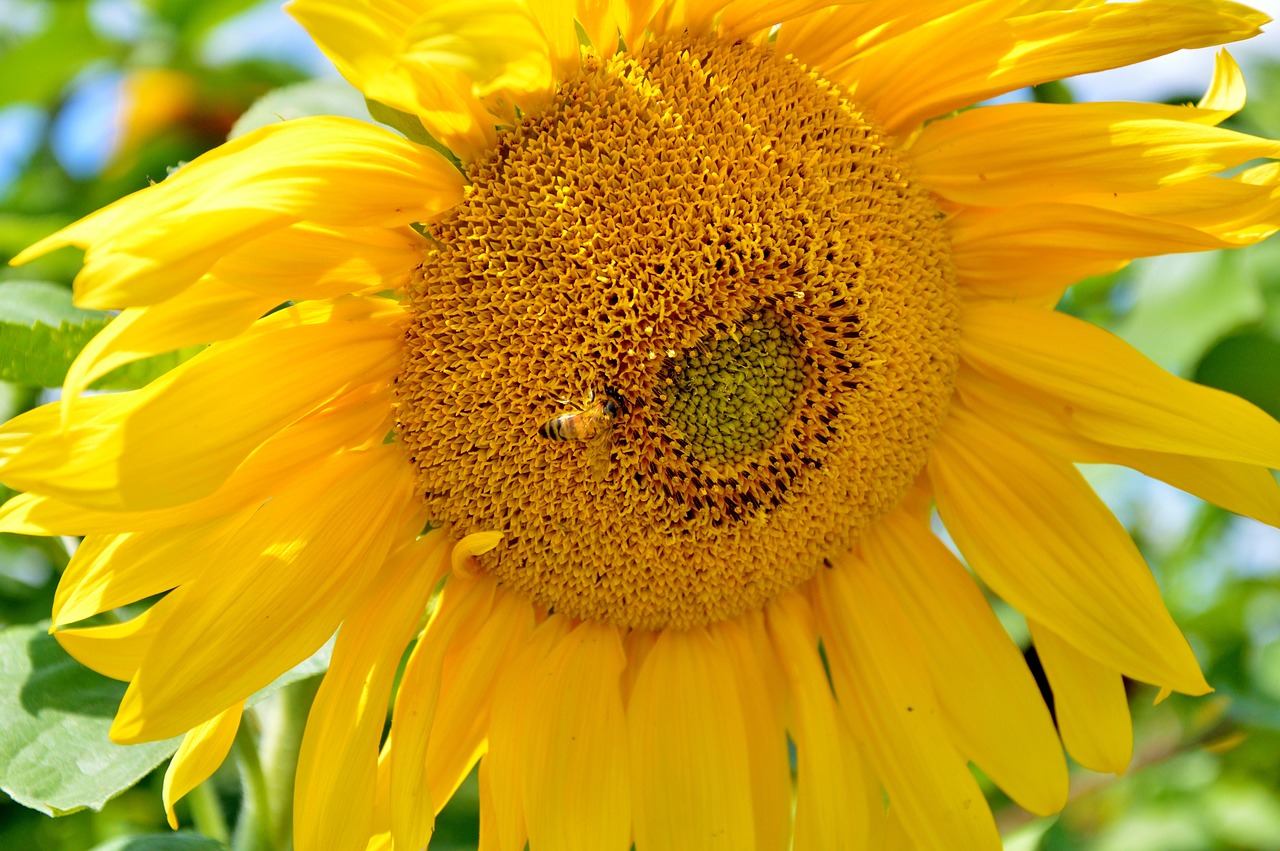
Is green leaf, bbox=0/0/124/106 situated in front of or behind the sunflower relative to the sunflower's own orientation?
behind

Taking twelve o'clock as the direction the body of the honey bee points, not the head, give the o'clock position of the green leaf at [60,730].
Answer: The green leaf is roughly at 6 o'clock from the honey bee.

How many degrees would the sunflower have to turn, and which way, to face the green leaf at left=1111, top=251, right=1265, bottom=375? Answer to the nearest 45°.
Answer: approximately 135° to its left

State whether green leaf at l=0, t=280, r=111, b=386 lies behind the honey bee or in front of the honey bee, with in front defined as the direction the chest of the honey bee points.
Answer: behind

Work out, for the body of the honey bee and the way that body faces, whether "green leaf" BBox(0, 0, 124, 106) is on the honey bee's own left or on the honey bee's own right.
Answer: on the honey bee's own left

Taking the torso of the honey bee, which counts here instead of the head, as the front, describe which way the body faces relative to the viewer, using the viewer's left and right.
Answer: facing to the right of the viewer

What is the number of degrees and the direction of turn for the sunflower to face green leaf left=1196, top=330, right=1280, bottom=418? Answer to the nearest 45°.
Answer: approximately 90° to its left

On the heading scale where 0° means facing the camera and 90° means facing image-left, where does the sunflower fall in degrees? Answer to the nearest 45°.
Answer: approximately 0°

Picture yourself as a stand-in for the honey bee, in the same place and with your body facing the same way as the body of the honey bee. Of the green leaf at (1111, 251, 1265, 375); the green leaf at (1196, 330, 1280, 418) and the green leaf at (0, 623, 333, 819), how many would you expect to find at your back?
1
